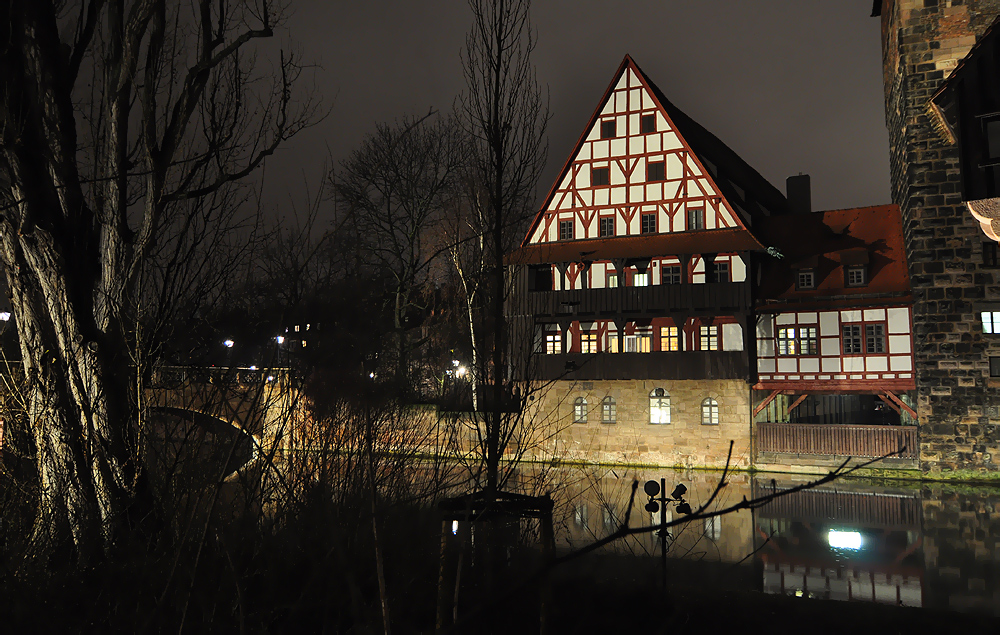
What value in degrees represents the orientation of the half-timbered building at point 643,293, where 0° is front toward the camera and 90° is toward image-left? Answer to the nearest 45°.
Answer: approximately 0°

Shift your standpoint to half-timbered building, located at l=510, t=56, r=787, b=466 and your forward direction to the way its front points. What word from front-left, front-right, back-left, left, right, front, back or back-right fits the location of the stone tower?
left
